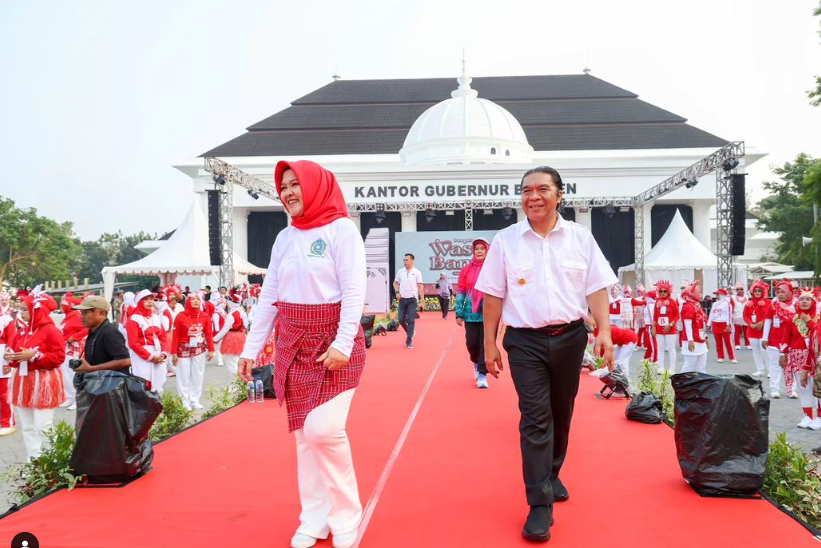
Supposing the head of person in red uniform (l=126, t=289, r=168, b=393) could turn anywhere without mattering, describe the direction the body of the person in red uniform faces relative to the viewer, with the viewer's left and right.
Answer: facing the viewer and to the right of the viewer

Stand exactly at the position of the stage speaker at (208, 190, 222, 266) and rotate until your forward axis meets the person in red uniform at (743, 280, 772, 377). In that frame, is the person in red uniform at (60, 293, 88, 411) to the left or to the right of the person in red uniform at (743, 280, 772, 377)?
right

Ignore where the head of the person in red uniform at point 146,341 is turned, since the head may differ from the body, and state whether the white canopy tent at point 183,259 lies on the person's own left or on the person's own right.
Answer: on the person's own left

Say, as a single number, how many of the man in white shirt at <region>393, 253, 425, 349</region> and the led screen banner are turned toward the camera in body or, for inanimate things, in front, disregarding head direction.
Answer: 2

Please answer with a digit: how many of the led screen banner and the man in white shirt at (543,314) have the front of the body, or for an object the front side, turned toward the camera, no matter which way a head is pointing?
2

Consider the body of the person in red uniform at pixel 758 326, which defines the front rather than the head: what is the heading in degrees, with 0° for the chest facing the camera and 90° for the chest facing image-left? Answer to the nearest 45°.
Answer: approximately 45°

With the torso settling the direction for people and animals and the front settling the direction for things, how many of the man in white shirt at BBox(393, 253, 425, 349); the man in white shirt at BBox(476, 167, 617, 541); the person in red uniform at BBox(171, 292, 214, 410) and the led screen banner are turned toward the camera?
4

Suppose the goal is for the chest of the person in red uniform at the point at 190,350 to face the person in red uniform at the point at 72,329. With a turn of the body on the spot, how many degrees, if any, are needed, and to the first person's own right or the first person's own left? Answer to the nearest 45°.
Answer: approximately 90° to the first person's own right

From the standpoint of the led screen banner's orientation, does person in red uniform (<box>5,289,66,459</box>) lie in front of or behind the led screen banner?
in front

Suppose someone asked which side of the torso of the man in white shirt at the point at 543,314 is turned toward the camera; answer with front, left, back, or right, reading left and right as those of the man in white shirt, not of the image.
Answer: front

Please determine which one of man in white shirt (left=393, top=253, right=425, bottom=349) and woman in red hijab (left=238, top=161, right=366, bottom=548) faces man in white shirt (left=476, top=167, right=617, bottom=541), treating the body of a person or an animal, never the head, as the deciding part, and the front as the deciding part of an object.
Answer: man in white shirt (left=393, top=253, right=425, bottom=349)

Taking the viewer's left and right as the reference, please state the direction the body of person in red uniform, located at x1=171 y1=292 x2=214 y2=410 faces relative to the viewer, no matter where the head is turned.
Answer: facing the viewer

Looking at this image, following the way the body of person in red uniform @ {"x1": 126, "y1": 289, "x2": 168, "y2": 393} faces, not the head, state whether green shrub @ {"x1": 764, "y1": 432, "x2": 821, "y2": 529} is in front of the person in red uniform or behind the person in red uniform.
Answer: in front
